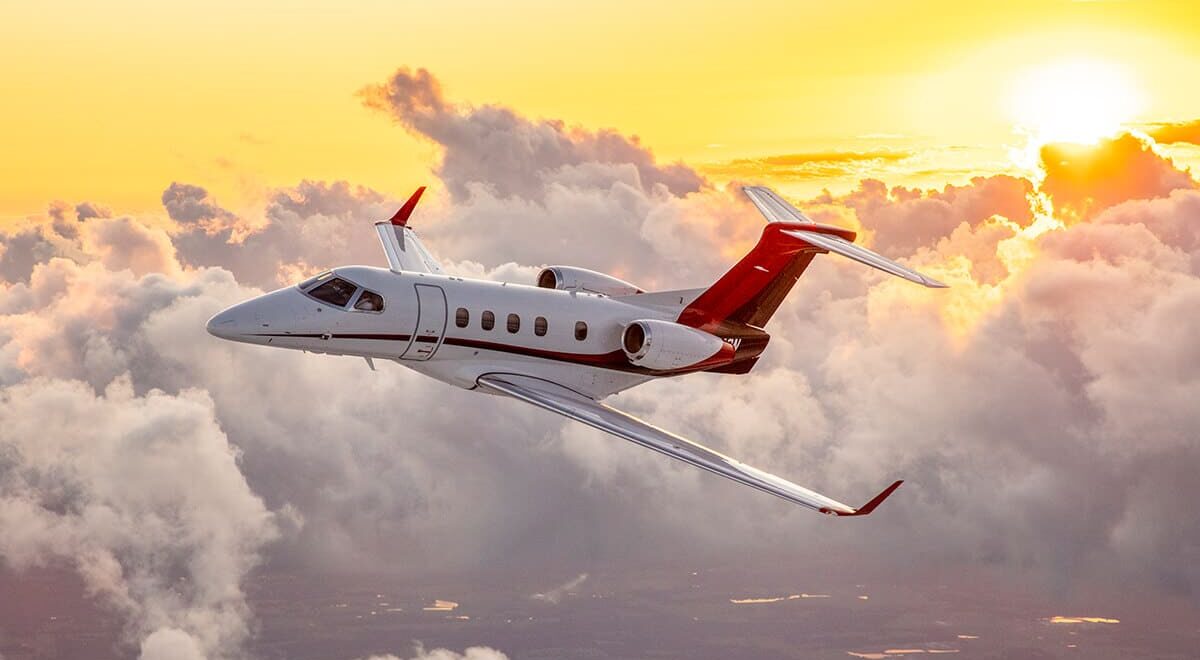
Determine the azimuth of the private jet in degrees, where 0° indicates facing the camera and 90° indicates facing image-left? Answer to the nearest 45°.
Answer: approximately 45°
